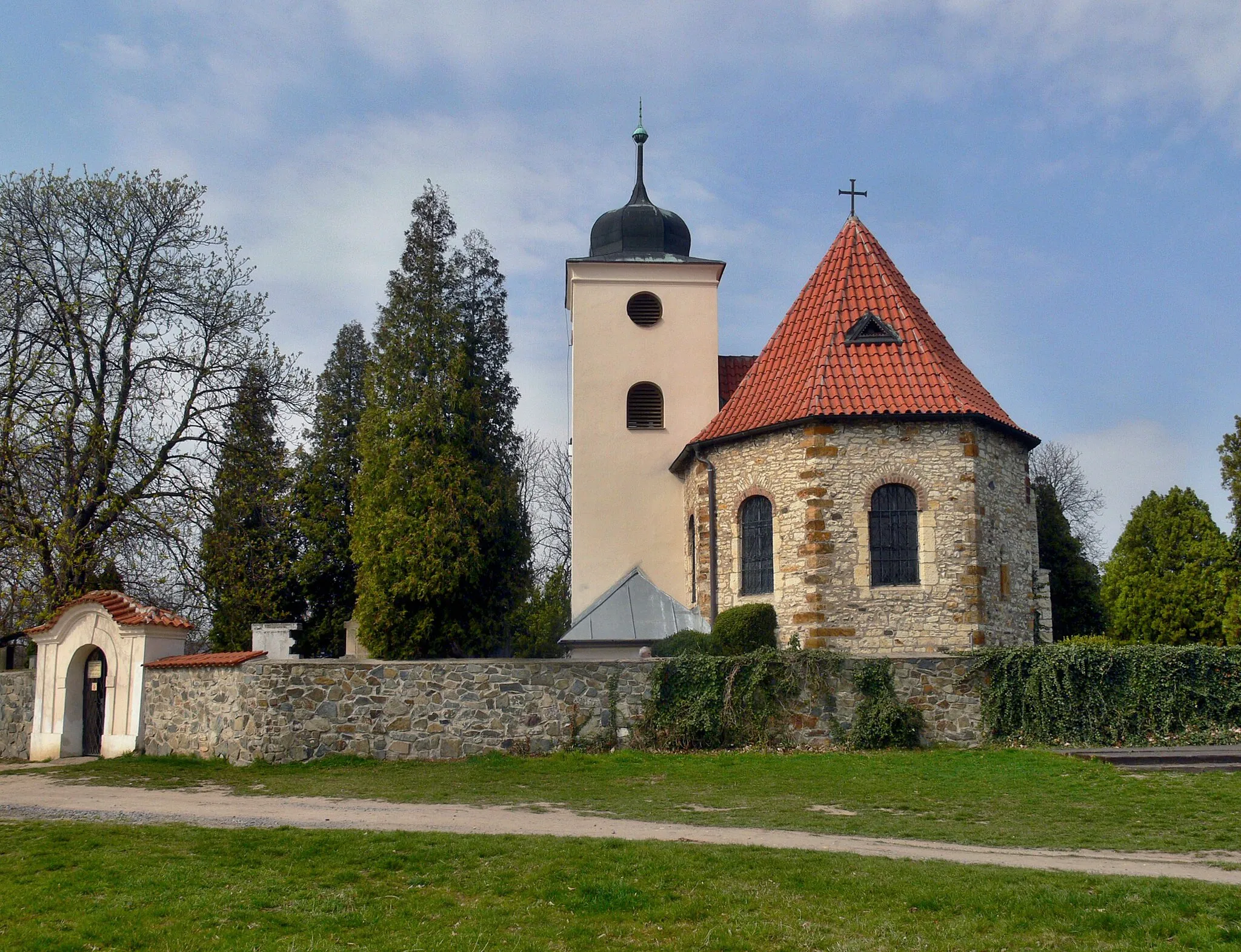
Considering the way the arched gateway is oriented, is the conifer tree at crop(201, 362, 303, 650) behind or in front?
behind

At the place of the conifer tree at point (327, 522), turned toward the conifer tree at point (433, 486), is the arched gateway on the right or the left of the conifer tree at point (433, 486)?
right

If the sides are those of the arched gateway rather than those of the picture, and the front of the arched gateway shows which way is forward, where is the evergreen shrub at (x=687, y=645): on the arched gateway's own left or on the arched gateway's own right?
on the arched gateway's own left

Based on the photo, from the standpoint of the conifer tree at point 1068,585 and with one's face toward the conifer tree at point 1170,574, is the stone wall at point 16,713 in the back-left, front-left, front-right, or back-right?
back-right

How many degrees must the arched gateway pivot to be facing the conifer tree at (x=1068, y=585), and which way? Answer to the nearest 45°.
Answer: approximately 135° to its left

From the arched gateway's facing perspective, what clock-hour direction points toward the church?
The church is roughly at 8 o'clock from the arched gateway.

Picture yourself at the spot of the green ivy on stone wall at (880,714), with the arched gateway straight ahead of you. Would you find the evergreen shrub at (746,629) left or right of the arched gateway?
right

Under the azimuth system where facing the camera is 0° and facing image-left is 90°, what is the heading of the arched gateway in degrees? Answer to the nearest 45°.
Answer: approximately 45°

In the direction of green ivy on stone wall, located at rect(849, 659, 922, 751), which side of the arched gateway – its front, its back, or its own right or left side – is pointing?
left

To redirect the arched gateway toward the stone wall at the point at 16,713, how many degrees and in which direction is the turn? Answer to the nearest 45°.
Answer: approximately 90° to its right

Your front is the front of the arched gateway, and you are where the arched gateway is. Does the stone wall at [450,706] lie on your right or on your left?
on your left
